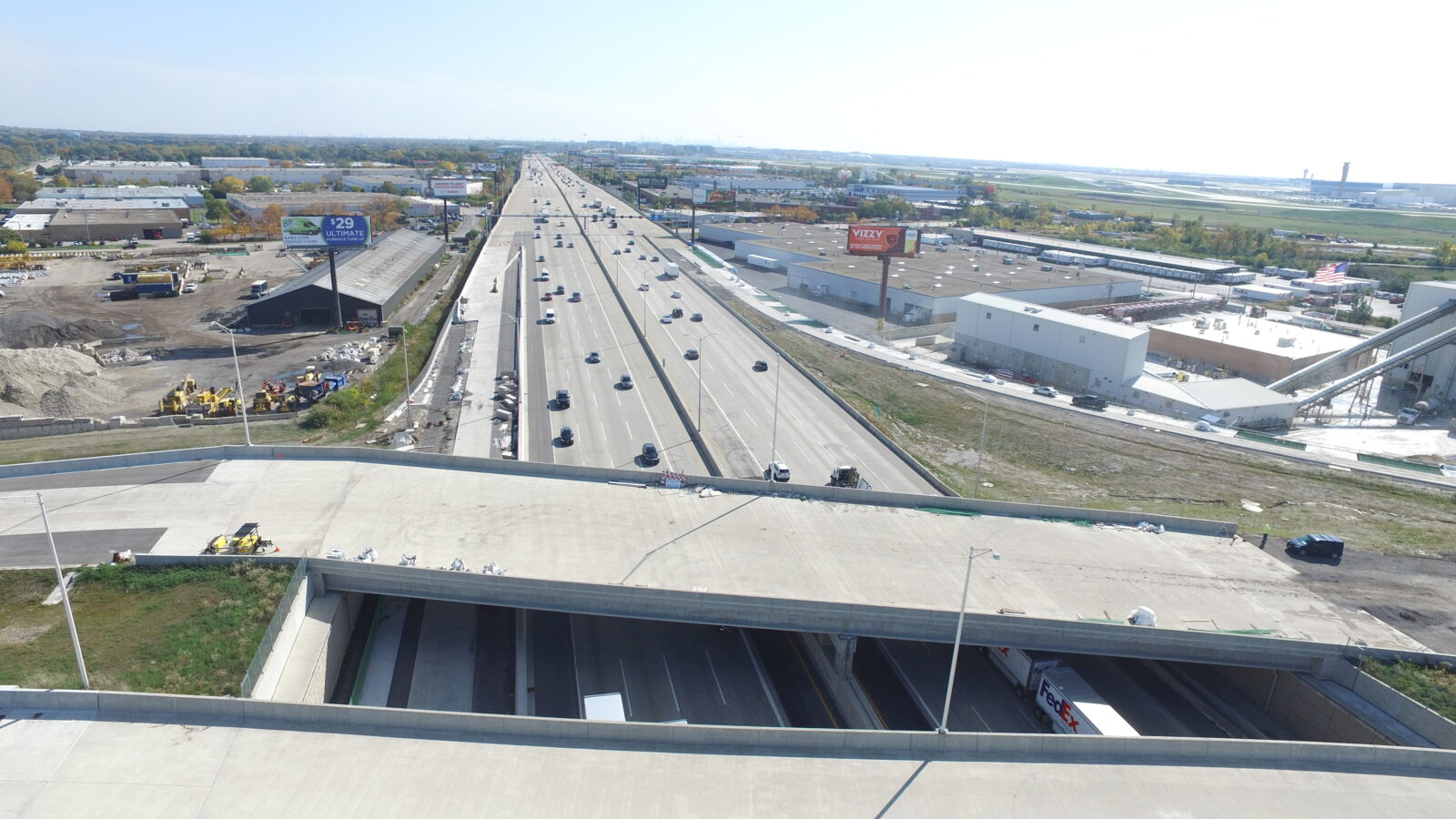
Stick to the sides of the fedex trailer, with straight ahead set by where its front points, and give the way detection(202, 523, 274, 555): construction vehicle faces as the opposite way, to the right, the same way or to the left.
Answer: to the left

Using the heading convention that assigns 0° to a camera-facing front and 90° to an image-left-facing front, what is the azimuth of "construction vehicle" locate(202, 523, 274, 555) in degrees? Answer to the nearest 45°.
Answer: approximately 90°

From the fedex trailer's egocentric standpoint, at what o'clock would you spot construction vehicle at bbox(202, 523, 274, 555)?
The construction vehicle is roughly at 10 o'clock from the fedex trailer.

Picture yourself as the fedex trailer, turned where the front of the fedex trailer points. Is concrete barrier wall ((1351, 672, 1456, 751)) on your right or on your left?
on your right

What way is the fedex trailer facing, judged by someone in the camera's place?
facing away from the viewer and to the left of the viewer

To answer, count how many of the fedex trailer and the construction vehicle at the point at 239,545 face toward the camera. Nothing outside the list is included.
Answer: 0

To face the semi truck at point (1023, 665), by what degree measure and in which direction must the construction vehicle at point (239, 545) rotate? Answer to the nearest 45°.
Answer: approximately 135° to its left
